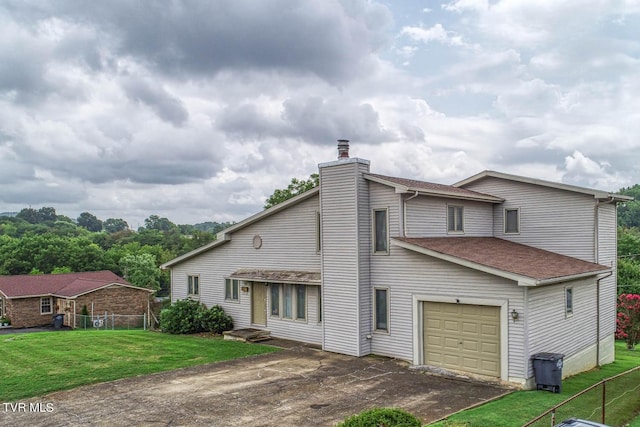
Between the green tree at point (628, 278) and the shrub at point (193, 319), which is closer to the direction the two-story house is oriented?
the shrub

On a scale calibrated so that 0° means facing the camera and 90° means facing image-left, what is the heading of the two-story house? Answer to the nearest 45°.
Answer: approximately 45°

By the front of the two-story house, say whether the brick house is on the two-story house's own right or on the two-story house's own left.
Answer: on the two-story house's own right

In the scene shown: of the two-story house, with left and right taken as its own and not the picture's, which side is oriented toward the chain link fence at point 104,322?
right

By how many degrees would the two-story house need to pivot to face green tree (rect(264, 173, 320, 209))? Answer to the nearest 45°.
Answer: approximately 135° to its right
